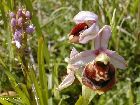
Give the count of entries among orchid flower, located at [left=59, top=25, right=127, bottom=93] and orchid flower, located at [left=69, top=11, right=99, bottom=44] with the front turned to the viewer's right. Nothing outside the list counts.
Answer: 0

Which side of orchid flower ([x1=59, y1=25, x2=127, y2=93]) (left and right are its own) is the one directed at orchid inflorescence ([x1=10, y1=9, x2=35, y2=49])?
right

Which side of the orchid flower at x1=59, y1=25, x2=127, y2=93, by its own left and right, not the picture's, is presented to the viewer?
front
